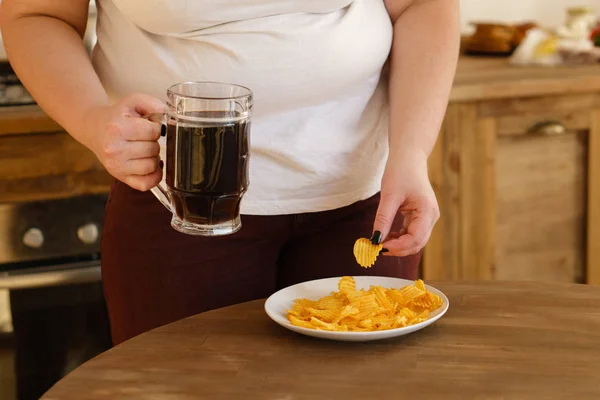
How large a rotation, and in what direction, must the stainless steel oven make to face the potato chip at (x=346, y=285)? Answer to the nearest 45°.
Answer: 0° — it already faces it

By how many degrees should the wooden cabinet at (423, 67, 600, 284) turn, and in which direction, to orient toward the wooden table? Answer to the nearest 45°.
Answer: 0° — it already faces it

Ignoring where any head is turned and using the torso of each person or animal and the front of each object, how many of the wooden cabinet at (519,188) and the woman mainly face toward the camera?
2

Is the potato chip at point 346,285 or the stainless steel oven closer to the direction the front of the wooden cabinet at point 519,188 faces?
the potato chip

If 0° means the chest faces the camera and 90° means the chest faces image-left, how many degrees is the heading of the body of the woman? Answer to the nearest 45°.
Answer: approximately 0°

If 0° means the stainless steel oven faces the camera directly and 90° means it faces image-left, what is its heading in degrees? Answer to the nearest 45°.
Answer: approximately 0°

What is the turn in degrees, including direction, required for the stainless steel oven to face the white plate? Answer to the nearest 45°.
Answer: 0° — it already faces it

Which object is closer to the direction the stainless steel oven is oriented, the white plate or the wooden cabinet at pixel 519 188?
the white plate
